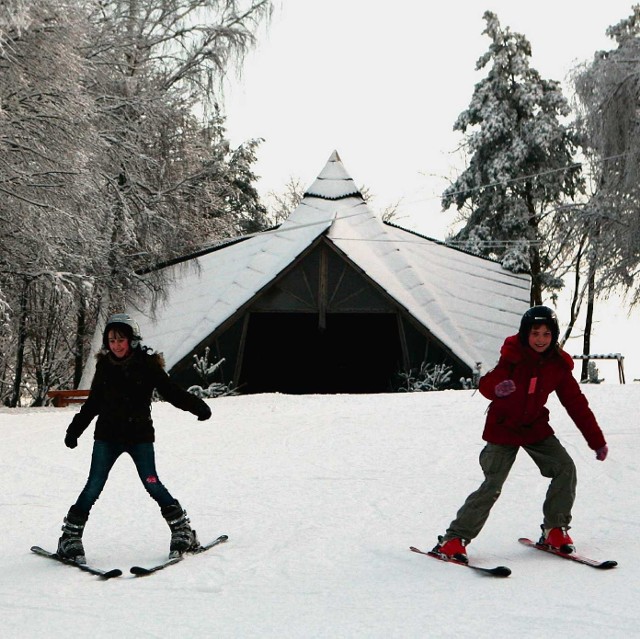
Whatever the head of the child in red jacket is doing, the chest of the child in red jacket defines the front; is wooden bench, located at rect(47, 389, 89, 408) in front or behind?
behind

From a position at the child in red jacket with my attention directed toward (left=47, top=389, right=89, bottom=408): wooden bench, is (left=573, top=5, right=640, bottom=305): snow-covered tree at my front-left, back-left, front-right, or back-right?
front-right

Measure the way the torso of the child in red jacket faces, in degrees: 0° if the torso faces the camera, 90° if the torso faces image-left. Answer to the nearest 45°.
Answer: approximately 0°

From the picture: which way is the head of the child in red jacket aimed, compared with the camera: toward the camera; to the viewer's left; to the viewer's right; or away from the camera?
toward the camera

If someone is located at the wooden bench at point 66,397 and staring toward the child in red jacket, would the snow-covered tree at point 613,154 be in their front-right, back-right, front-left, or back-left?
front-left

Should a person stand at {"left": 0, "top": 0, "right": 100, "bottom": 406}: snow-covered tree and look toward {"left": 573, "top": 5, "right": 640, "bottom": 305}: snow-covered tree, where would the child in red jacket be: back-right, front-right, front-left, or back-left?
front-right

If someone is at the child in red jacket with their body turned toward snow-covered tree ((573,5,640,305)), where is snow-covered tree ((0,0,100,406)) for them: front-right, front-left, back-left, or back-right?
front-left

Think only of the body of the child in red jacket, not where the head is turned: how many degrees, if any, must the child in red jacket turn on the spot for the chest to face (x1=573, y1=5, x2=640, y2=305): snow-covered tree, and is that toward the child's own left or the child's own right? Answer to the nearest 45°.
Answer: approximately 180°

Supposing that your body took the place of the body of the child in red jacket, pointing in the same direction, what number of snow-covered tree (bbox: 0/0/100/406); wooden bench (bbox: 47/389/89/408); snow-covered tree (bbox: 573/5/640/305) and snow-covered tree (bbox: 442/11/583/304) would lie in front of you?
0

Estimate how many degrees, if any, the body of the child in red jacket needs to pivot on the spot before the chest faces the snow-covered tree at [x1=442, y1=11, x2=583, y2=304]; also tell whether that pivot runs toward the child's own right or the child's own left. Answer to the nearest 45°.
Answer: approximately 180°

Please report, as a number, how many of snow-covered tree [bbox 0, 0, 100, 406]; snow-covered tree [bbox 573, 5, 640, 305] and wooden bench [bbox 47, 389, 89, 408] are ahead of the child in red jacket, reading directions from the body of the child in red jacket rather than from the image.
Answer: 0

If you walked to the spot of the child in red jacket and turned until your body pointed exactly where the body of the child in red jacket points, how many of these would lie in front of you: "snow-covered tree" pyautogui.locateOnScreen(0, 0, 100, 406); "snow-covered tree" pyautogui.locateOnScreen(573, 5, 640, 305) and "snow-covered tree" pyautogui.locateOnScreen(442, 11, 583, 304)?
0

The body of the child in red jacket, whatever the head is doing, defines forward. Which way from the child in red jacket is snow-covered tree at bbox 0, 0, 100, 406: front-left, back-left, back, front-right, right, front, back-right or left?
back-right
